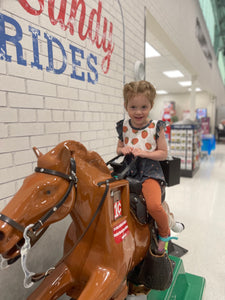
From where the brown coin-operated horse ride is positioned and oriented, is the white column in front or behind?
behind

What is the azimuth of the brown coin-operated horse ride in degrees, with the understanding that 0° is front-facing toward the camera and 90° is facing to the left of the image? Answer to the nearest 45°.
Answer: approximately 45°

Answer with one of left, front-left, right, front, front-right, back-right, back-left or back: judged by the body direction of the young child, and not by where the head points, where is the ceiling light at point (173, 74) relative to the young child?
back

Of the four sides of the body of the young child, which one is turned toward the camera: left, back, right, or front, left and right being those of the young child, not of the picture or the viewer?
front

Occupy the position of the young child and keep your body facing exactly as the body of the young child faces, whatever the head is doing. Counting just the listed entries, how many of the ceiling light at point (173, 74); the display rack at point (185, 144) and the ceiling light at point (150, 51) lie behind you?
3

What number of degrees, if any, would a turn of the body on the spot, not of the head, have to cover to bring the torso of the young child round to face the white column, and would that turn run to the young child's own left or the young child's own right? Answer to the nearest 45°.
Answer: approximately 180°

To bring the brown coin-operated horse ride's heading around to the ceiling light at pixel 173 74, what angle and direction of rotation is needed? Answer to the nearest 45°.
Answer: approximately 180°
